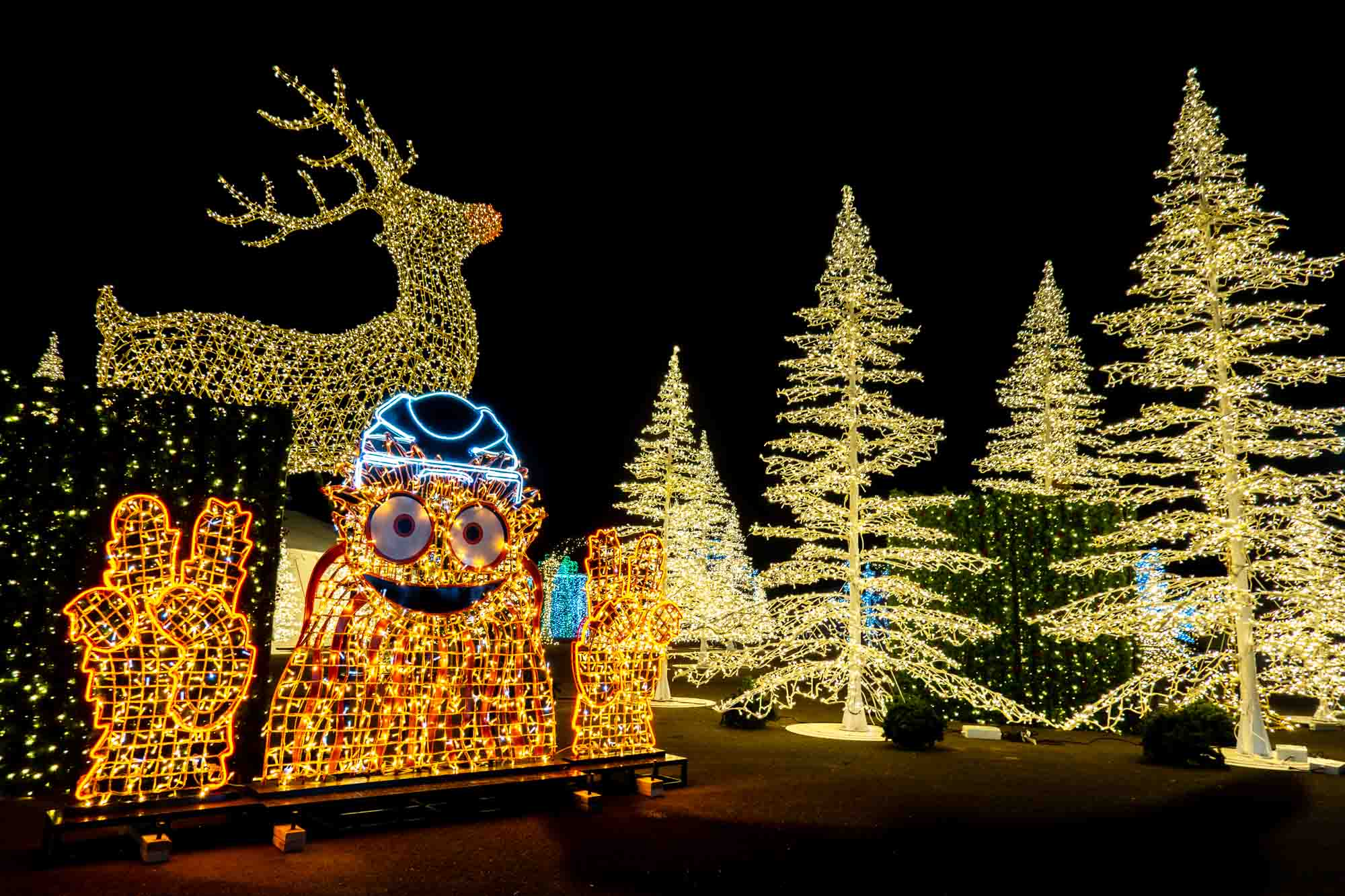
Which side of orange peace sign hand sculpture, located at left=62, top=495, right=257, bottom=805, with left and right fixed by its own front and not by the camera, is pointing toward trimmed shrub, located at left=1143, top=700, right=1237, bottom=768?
left

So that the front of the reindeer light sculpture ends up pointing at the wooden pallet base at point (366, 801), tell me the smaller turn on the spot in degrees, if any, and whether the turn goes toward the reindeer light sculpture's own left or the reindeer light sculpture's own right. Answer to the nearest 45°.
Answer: approximately 90° to the reindeer light sculpture's own right

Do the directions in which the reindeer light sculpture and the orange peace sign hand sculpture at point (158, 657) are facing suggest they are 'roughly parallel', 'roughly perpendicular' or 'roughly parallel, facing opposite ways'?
roughly perpendicular

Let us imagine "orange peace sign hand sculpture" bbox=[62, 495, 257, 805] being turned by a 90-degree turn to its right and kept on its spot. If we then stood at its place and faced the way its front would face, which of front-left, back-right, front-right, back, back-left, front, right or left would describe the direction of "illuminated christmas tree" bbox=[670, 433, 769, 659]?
back-right

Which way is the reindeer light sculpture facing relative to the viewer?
to the viewer's right

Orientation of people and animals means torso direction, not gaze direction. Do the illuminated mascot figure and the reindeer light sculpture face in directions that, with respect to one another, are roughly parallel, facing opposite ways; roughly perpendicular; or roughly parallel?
roughly perpendicular

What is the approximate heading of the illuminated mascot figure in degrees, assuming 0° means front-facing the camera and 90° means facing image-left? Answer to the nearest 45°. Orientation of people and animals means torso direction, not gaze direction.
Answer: approximately 0°

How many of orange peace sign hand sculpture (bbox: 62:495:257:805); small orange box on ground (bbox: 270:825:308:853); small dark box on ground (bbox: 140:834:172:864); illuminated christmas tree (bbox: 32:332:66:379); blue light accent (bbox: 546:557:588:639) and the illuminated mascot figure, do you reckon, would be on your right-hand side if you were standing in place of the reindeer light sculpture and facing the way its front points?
4
